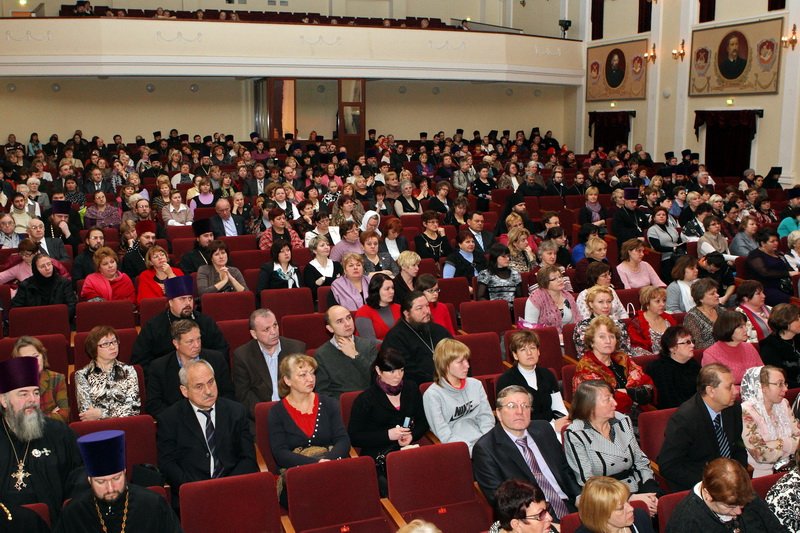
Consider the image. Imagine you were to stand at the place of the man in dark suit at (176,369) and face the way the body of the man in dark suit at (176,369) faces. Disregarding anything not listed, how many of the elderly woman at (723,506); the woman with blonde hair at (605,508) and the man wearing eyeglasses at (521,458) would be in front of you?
3

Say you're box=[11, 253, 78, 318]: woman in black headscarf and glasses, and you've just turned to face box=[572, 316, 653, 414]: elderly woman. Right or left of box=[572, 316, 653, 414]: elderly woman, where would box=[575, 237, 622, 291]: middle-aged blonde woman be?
left

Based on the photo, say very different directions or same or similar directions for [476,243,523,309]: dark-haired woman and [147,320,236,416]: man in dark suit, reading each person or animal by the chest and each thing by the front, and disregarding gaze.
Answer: same or similar directions

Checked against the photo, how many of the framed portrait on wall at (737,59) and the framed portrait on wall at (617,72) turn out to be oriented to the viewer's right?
0

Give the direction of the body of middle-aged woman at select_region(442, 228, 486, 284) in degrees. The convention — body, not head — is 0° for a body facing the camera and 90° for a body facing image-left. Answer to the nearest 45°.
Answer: approximately 315°

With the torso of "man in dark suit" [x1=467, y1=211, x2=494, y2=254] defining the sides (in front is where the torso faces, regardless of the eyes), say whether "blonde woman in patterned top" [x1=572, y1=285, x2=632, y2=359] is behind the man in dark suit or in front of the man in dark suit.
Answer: in front

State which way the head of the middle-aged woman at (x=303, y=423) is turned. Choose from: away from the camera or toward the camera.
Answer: toward the camera

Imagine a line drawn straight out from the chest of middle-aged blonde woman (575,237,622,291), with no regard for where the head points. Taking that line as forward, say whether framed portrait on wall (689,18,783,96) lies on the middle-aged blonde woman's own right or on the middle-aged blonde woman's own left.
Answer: on the middle-aged blonde woman's own left

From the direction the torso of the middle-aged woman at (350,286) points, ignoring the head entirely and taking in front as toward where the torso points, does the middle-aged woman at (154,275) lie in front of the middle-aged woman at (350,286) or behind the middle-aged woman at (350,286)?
behind

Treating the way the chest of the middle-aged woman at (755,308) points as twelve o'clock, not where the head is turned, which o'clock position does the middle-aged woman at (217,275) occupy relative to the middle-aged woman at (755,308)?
the middle-aged woman at (217,275) is roughly at 4 o'clock from the middle-aged woman at (755,308).

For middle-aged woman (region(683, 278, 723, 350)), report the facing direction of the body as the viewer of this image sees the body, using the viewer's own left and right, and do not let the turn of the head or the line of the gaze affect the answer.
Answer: facing the viewer and to the right of the viewer

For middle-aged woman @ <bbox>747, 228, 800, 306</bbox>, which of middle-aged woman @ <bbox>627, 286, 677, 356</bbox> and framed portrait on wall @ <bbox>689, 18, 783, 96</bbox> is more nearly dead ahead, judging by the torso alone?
the middle-aged woman @ <bbox>627, 286, 677, 356</bbox>

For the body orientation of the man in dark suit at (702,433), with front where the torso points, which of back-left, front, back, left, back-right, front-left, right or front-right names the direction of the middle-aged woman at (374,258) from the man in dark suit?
back

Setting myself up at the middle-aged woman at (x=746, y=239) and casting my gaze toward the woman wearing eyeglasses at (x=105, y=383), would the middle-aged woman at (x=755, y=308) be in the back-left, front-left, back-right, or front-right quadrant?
front-left
